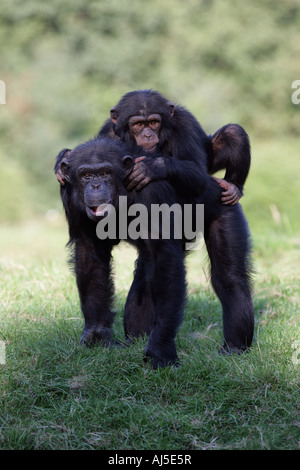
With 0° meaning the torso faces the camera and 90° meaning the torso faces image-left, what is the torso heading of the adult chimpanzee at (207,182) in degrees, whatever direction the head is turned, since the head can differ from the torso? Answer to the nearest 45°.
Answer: approximately 45°
